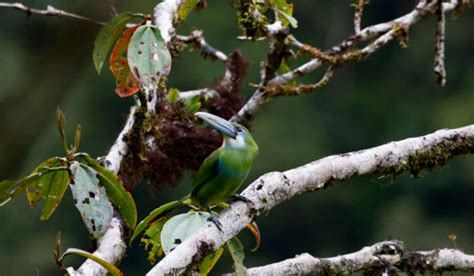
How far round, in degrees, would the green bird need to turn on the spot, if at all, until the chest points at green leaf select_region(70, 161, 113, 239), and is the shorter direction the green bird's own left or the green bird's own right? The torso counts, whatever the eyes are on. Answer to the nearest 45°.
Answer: approximately 90° to the green bird's own right

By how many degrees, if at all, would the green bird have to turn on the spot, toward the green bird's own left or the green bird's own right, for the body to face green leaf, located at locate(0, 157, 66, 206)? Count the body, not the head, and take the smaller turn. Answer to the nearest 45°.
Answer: approximately 90° to the green bird's own right
